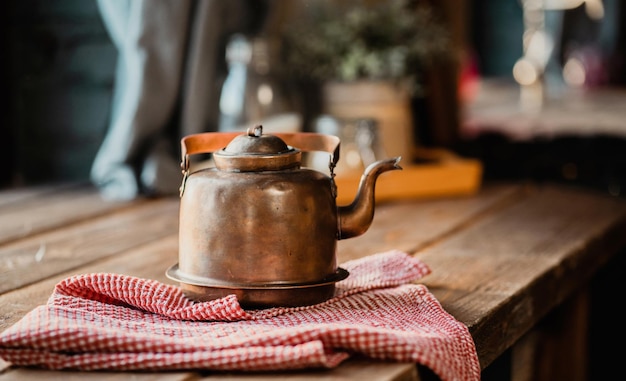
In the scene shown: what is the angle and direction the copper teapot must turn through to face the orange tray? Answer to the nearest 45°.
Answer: approximately 90° to its left

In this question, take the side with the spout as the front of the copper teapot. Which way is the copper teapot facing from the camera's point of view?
to the viewer's right

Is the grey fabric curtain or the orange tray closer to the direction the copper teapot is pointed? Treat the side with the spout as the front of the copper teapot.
the orange tray

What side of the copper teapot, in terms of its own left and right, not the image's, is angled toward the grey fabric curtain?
left

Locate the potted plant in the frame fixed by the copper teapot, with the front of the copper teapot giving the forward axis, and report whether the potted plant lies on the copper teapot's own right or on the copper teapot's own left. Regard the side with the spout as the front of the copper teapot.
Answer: on the copper teapot's own left
